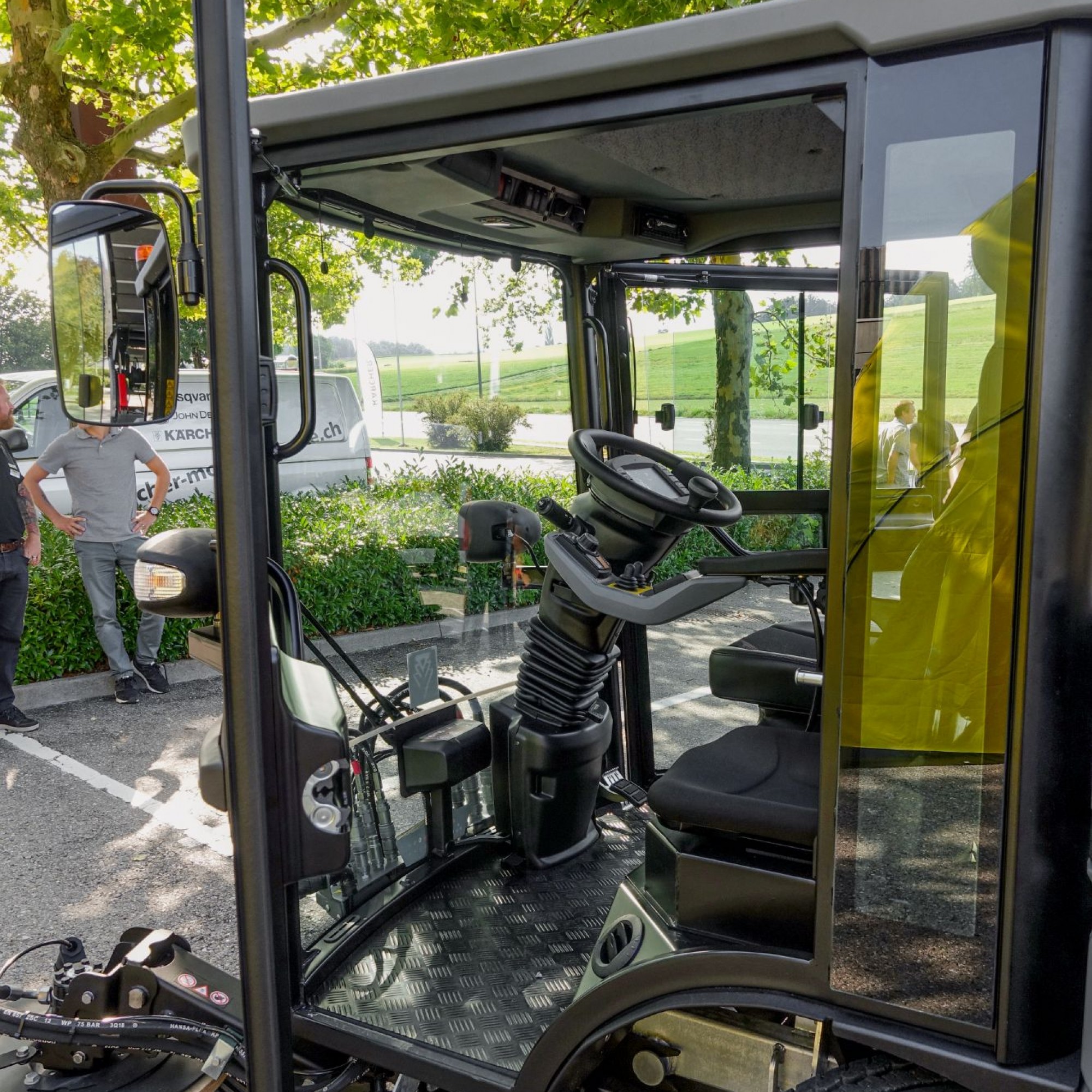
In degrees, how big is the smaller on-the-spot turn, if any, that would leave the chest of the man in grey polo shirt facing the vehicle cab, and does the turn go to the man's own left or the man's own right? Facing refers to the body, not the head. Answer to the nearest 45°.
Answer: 0° — they already face it

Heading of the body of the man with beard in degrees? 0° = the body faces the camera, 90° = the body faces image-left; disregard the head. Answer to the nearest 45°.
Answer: approximately 315°

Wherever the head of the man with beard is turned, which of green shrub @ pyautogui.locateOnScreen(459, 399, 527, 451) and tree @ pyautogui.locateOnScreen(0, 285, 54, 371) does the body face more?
the green shrub

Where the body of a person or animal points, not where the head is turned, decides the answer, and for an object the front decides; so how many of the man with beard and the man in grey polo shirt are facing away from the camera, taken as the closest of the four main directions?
0

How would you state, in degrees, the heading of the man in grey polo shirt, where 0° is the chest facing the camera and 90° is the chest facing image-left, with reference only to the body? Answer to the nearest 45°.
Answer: approximately 0°
